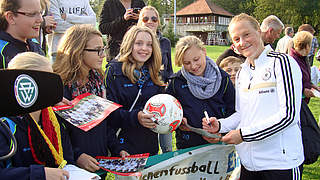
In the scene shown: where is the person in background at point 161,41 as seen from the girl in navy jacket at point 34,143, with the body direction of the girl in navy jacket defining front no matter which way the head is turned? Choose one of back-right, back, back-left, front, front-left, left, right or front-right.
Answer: left

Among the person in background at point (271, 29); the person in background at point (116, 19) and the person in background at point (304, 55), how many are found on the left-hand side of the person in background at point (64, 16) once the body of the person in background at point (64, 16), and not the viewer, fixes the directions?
3

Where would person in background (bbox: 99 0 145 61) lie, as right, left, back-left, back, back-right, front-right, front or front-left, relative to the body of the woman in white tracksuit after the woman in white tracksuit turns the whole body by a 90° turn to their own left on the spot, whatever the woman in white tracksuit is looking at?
back

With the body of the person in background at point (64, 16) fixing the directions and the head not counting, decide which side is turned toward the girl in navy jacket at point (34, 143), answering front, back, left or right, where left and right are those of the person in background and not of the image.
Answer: front

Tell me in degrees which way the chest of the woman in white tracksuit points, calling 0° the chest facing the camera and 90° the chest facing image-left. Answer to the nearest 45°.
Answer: approximately 45°

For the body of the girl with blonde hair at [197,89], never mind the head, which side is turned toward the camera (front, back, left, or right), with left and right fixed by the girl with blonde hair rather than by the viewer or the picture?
front

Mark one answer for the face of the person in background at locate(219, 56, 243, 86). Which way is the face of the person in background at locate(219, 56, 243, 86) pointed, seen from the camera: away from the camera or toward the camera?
toward the camera

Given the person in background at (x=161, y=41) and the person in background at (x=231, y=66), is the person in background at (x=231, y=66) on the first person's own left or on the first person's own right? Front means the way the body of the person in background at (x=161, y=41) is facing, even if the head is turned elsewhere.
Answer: on the first person's own left

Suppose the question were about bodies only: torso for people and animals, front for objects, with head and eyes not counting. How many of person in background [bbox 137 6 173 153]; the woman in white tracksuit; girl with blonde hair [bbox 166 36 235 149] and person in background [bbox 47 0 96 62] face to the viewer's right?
0

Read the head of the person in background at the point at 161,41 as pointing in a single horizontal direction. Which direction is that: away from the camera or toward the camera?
toward the camera

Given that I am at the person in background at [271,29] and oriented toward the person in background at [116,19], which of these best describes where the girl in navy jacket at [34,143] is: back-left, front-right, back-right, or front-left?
front-left

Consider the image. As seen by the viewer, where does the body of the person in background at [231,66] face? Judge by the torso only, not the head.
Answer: toward the camera

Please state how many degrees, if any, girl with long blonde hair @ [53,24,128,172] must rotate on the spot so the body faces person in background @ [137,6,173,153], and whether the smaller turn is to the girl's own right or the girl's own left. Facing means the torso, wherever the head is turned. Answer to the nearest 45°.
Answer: approximately 90° to the girl's own left

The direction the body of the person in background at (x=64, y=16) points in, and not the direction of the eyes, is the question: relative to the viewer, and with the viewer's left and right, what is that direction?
facing the viewer

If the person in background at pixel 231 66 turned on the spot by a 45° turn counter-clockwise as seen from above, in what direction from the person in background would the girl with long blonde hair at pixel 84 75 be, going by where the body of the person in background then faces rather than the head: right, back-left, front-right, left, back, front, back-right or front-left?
right
